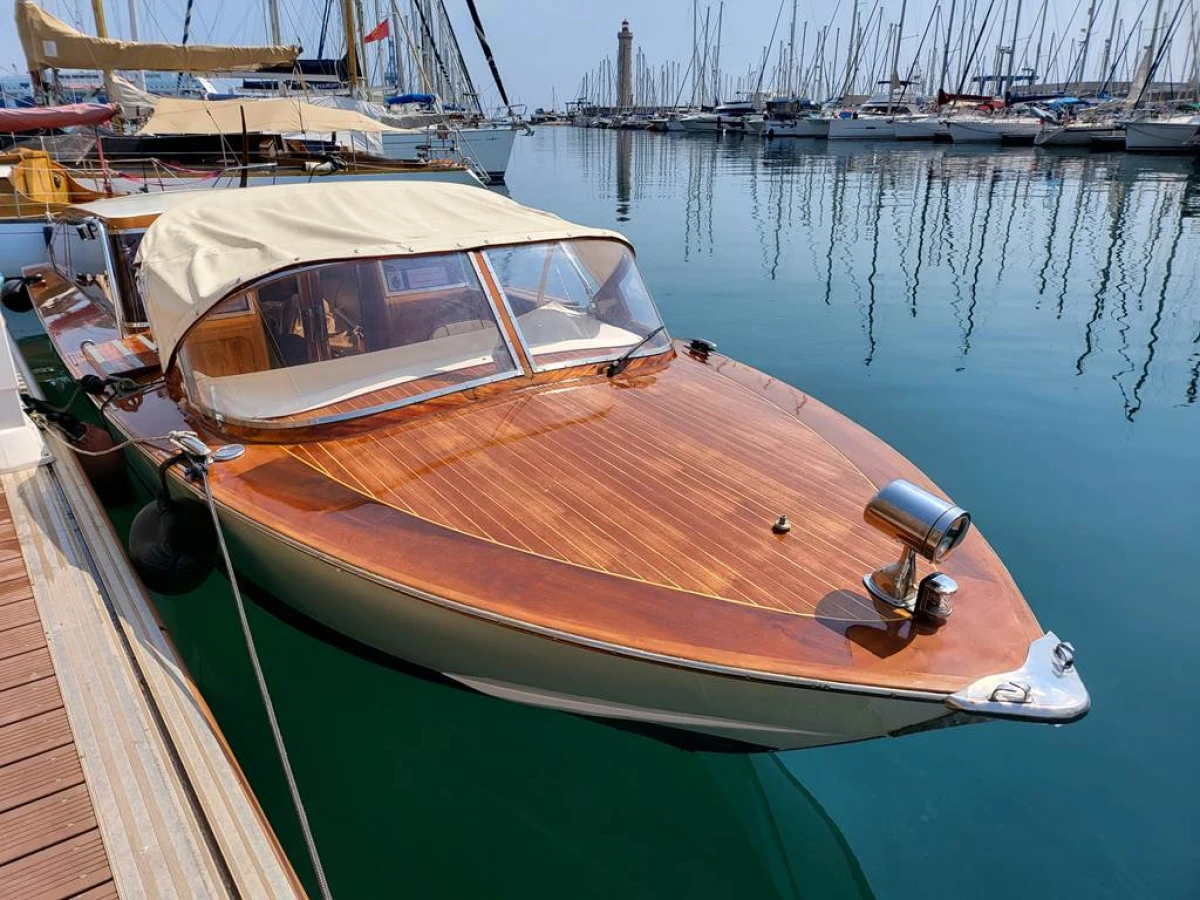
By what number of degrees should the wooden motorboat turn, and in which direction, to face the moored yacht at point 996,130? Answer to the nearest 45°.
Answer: approximately 90° to its left

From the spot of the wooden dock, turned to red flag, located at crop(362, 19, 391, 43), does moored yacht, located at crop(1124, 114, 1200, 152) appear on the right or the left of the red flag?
right

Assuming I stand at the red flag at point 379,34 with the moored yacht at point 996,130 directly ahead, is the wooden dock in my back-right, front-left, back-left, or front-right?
back-right

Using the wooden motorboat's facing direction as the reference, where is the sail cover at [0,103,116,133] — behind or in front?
behind

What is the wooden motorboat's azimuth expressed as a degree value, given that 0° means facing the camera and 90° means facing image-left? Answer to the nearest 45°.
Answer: approximately 315°

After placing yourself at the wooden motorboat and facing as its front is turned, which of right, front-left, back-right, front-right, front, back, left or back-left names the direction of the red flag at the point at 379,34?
back-left

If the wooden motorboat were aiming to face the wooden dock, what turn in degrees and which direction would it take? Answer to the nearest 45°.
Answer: approximately 90° to its right

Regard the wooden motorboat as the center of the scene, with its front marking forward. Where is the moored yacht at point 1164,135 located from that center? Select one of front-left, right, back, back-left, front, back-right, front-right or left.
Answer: left
